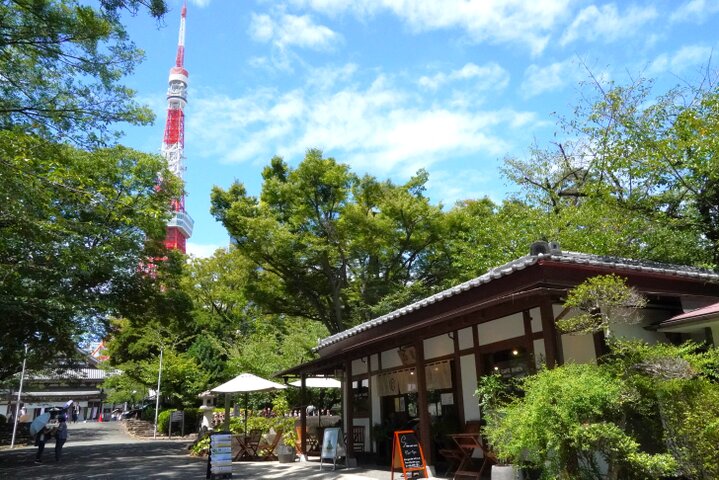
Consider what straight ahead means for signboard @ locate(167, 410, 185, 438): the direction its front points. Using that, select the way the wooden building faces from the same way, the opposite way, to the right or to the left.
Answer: to the right

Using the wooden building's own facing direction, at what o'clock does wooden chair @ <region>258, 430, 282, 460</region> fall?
The wooden chair is roughly at 3 o'clock from the wooden building.

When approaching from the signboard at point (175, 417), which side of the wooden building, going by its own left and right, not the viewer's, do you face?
right

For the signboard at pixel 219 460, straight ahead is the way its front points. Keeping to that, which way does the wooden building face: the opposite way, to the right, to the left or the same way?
to the right

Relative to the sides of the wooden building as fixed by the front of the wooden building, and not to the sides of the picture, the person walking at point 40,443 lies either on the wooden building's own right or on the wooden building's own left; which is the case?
on the wooden building's own right

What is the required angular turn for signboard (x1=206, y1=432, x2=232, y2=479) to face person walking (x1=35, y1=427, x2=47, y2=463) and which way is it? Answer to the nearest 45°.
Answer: approximately 135° to its right

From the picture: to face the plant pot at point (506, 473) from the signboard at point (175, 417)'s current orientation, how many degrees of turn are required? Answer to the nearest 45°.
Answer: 0° — it already faces it

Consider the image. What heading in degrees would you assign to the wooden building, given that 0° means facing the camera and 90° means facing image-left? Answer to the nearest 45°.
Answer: approximately 45°
